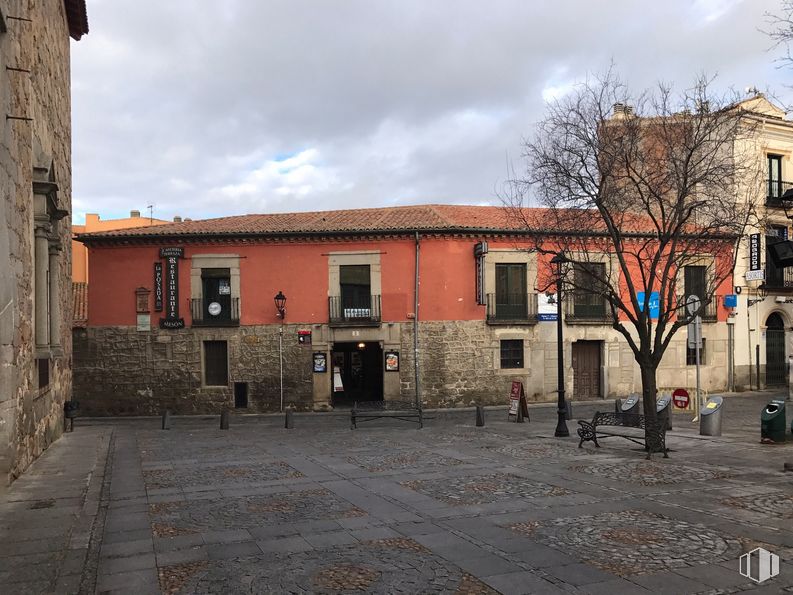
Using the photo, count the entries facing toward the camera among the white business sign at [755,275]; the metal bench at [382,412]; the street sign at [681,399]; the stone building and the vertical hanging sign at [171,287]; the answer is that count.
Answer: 4

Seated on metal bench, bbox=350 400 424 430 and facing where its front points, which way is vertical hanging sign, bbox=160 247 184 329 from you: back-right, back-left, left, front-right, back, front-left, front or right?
back-right

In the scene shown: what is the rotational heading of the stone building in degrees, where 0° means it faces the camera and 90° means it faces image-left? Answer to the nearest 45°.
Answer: approximately 270°

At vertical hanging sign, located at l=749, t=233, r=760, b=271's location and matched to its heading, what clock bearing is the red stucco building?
The red stucco building is roughly at 2 o'clock from the vertical hanging sign.

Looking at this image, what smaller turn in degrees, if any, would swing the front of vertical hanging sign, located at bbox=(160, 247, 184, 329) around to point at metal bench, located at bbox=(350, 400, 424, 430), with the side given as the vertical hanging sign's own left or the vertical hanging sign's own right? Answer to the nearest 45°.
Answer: approximately 45° to the vertical hanging sign's own left

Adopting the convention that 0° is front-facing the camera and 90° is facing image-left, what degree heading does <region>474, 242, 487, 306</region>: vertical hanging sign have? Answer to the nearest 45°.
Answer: approximately 45°
